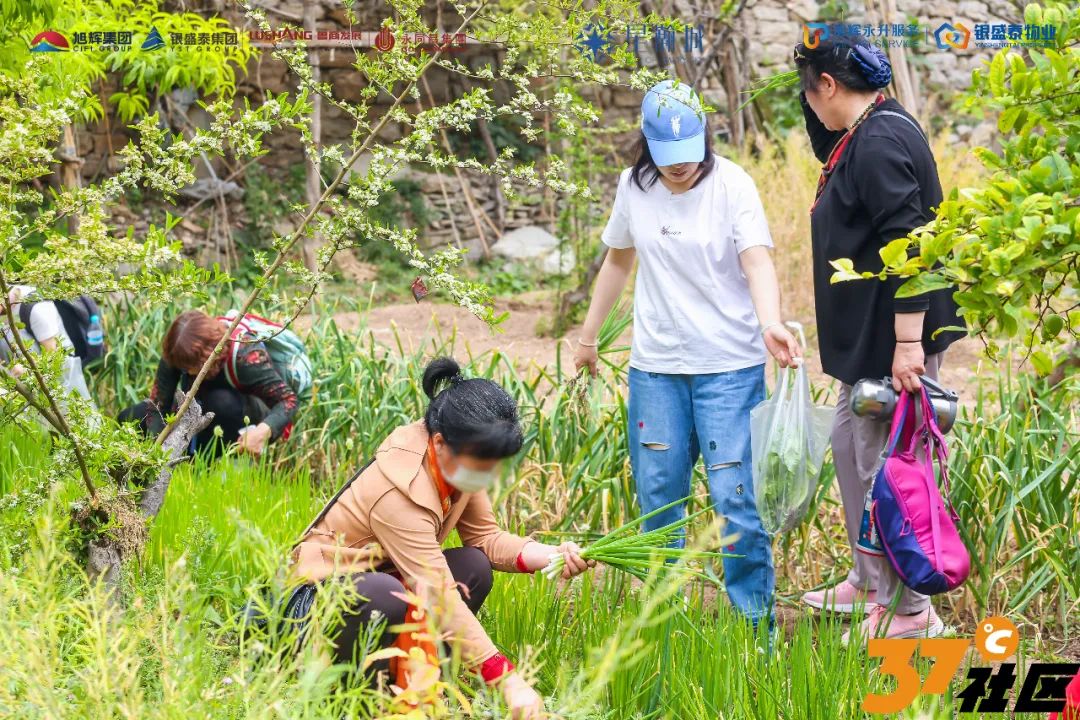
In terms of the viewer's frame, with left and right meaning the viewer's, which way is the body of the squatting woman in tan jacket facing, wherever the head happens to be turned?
facing the viewer and to the right of the viewer

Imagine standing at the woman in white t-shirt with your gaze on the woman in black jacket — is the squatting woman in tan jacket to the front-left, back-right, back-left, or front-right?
back-right

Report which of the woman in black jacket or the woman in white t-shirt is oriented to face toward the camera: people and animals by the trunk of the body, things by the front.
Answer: the woman in white t-shirt

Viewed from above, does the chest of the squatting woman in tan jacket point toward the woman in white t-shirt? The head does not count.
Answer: no

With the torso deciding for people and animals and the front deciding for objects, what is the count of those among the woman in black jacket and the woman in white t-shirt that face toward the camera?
1

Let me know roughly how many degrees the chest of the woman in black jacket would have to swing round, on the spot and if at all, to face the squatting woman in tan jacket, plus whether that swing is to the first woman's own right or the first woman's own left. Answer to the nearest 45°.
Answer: approximately 45° to the first woman's own left

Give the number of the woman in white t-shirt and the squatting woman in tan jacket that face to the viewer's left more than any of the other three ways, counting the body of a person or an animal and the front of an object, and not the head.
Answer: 0

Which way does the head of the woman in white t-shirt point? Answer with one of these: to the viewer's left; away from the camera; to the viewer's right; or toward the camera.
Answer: toward the camera

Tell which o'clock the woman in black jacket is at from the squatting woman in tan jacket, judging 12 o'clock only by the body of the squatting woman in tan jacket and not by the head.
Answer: The woman in black jacket is roughly at 10 o'clock from the squatting woman in tan jacket.

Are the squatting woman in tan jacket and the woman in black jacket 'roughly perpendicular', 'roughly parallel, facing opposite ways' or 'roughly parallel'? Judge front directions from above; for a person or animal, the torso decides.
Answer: roughly parallel, facing opposite ways

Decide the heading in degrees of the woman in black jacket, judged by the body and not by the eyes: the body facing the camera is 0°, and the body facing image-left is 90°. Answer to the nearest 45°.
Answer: approximately 90°

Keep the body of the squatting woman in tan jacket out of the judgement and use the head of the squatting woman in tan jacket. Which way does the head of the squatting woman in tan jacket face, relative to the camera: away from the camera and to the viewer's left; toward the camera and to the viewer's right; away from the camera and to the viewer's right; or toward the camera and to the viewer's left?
toward the camera and to the viewer's right

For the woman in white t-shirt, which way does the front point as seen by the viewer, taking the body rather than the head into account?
toward the camera
